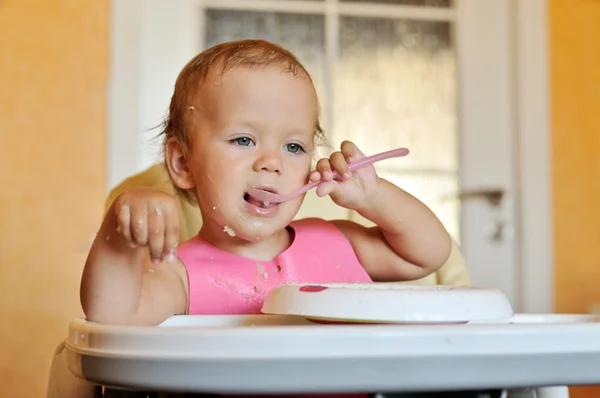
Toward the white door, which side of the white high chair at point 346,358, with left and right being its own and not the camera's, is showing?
back

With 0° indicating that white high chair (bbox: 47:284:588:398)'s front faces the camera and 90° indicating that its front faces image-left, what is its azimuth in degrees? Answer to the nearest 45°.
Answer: approximately 0°

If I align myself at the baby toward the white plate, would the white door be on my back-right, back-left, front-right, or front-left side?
back-left
